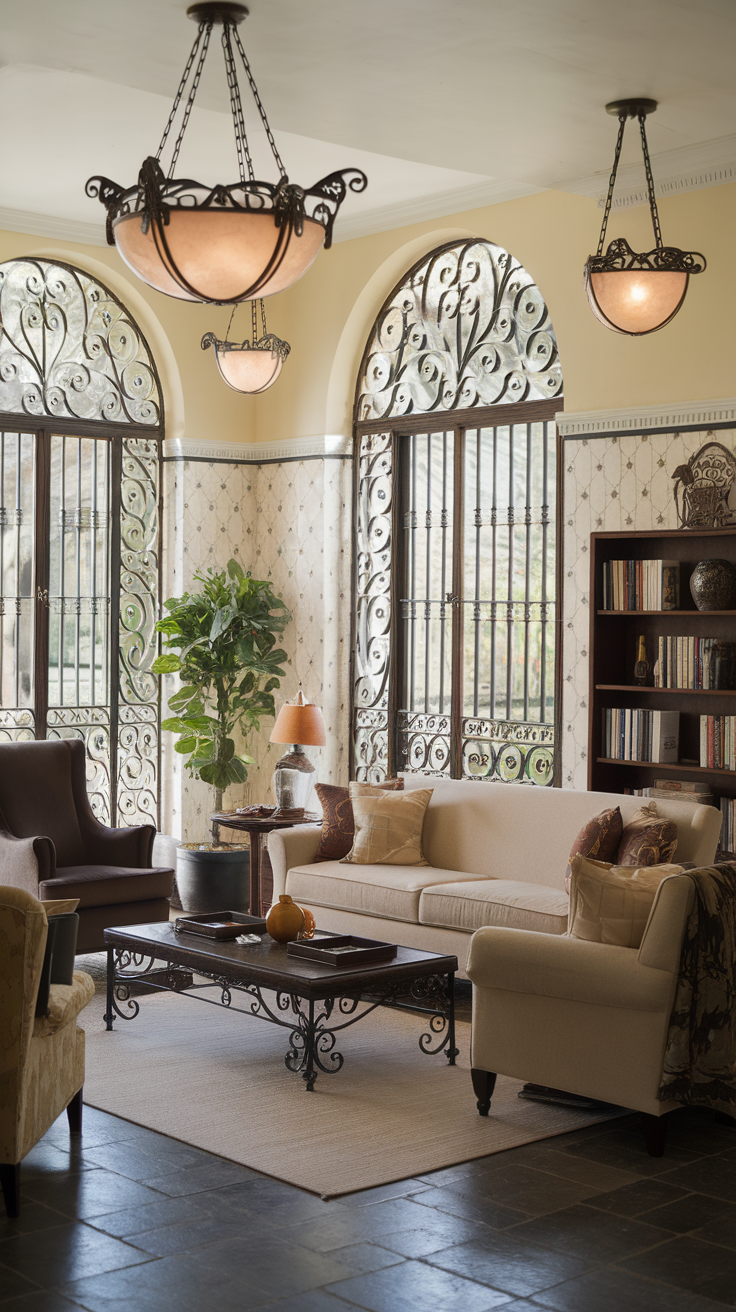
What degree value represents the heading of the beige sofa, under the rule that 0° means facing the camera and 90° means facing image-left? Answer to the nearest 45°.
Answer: approximately 45°

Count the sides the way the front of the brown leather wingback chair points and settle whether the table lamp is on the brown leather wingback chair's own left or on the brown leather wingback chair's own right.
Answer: on the brown leather wingback chair's own left

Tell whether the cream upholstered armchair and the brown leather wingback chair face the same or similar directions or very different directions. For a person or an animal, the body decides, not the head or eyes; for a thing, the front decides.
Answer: very different directions

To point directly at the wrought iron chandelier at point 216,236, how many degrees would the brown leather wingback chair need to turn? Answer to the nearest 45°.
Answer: approximately 45° to its right

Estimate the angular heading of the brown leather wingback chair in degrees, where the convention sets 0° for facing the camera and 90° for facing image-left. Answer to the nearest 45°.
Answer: approximately 315°

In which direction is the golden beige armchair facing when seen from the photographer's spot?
facing away from the viewer and to the right of the viewer

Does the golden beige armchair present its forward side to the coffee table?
yes

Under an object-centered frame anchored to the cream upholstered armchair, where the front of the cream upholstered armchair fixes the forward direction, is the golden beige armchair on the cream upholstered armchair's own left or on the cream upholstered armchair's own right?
on the cream upholstered armchair's own left

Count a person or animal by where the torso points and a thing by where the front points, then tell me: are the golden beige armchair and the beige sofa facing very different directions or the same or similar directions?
very different directions
